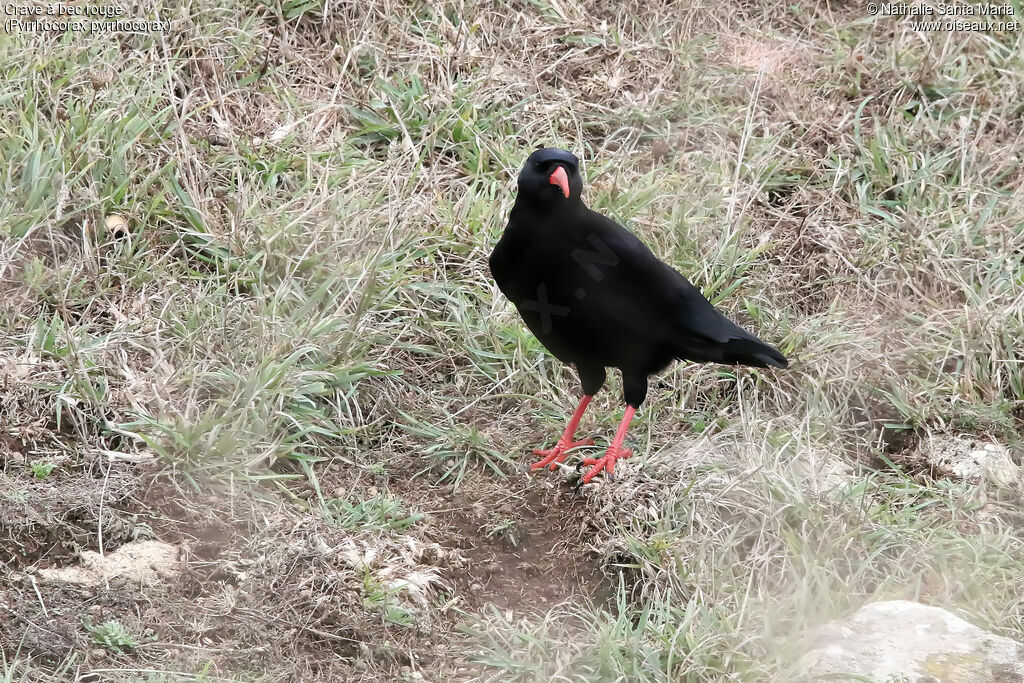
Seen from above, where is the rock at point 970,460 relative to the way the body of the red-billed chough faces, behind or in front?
behind

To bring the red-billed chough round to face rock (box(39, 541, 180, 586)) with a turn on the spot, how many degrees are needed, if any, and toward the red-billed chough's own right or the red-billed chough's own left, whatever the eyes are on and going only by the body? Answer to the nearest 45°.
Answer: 0° — it already faces it

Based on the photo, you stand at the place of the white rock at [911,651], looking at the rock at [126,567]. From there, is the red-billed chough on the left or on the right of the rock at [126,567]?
right

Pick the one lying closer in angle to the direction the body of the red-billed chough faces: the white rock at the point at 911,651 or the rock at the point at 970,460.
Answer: the white rock

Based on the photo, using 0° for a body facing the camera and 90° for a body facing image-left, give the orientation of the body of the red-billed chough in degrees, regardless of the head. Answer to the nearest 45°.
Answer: approximately 45°

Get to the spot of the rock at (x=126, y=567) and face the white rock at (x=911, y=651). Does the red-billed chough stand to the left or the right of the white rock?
left

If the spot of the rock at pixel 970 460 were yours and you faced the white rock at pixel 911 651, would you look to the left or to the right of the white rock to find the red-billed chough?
right

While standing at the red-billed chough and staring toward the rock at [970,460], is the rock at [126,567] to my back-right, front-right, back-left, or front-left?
back-right

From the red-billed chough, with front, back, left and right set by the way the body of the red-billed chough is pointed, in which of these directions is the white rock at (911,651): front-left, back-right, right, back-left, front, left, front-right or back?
left

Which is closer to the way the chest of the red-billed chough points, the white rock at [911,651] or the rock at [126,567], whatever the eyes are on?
the rock
